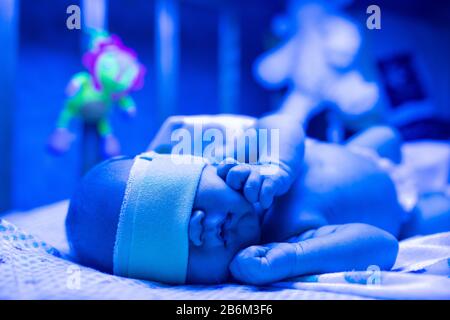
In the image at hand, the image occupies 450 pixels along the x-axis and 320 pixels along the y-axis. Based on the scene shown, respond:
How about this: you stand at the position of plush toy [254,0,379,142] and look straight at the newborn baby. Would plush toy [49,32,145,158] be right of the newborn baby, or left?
right

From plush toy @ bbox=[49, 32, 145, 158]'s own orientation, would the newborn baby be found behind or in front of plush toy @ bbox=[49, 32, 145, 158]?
in front

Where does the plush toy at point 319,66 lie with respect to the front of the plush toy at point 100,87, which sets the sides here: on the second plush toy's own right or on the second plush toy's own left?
on the second plush toy's own left
